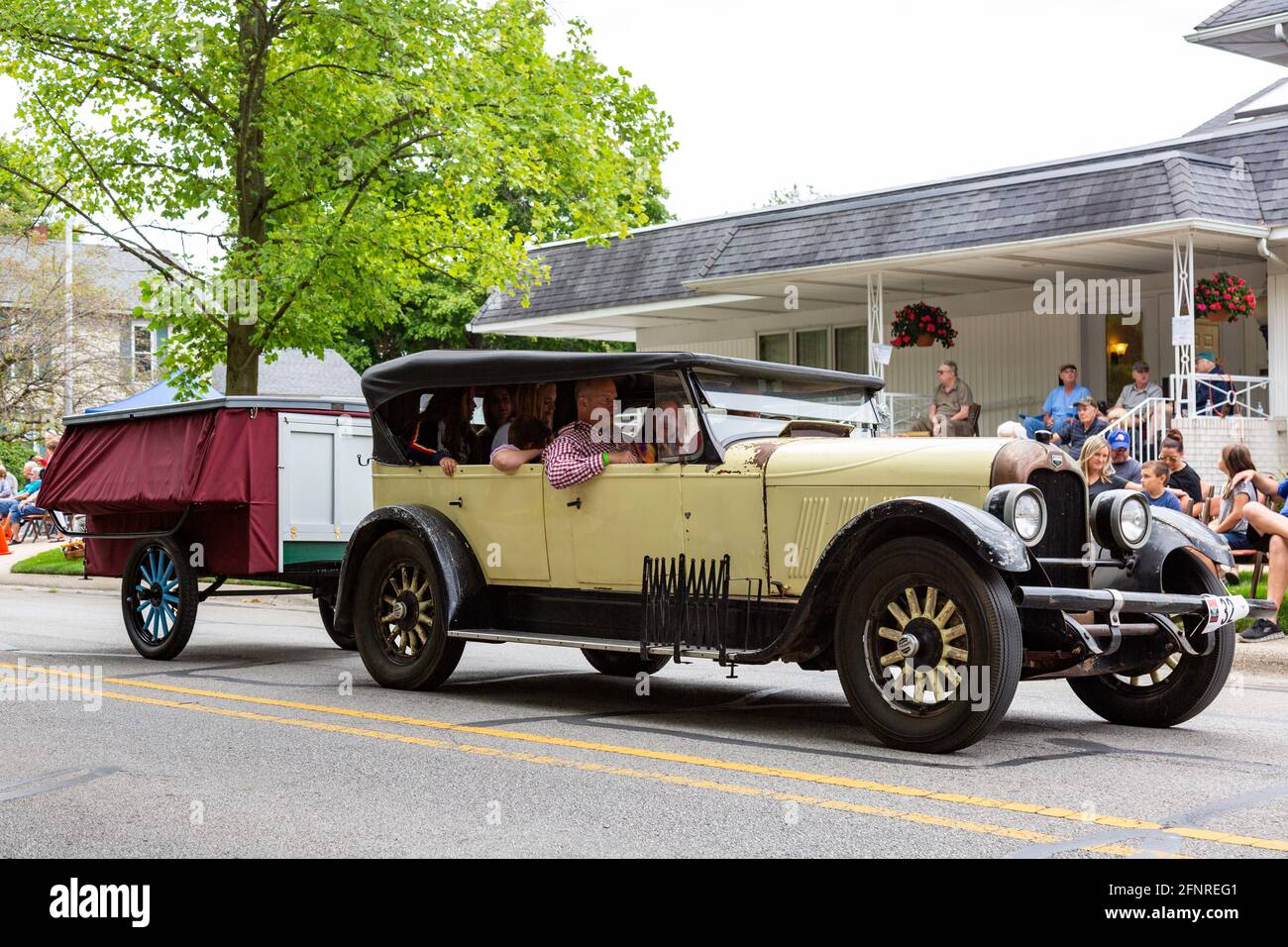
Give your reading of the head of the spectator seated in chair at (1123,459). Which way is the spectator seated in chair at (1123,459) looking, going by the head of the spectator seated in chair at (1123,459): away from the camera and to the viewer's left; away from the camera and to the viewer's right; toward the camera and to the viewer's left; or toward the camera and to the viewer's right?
toward the camera and to the viewer's left

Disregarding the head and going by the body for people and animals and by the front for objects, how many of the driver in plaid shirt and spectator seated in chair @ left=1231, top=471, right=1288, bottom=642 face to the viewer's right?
1

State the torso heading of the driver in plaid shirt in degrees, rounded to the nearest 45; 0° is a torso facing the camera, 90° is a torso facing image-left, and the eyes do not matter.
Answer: approximately 270°

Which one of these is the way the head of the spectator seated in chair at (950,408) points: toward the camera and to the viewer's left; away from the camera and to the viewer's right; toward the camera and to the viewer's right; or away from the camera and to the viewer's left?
toward the camera and to the viewer's left

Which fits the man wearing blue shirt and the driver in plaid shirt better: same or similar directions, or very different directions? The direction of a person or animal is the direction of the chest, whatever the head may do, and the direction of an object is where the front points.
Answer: very different directions

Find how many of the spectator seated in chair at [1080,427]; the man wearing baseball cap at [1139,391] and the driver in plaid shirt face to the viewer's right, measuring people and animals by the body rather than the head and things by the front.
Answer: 1

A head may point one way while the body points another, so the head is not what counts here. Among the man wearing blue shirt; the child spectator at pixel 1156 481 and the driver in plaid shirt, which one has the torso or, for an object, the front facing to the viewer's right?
the driver in plaid shirt

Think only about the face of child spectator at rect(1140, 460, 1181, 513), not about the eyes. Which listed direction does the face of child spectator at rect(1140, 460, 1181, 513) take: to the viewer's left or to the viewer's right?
to the viewer's left

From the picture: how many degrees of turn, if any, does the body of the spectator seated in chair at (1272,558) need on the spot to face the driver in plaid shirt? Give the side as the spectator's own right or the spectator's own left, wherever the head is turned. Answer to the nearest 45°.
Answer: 0° — they already face them
